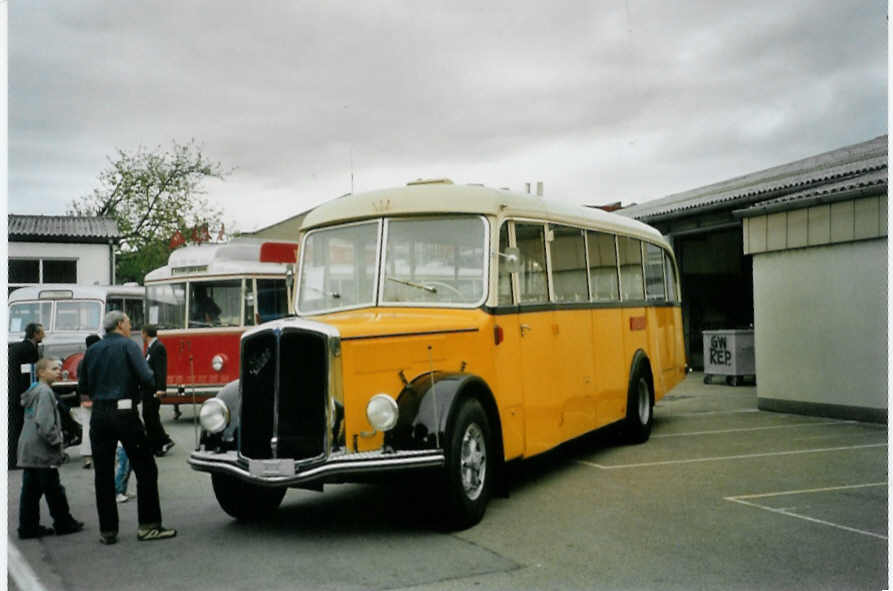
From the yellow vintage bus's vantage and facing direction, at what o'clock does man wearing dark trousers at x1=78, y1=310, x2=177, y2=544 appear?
The man wearing dark trousers is roughly at 1 o'clock from the yellow vintage bus.

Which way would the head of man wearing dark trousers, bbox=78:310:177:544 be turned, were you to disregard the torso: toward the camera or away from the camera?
away from the camera

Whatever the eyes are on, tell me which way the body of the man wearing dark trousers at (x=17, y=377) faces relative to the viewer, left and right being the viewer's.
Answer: facing to the right of the viewer

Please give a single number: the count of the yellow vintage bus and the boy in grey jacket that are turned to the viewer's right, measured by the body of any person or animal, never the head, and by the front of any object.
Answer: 1

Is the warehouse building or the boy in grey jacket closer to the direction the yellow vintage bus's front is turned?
the boy in grey jacket

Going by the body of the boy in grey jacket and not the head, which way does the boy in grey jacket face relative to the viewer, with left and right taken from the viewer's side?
facing to the right of the viewer

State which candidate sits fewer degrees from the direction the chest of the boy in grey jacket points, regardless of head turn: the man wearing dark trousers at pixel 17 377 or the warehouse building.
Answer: the warehouse building

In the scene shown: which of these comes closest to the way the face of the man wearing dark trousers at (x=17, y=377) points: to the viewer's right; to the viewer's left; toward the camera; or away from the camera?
to the viewer's right

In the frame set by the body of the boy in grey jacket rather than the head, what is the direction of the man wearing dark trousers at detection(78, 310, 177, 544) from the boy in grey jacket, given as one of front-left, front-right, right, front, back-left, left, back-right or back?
front-right

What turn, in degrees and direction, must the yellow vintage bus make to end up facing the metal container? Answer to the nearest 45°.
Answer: approximately 180°

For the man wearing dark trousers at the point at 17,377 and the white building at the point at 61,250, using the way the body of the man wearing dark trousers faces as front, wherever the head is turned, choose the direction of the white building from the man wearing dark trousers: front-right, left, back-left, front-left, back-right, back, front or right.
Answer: left

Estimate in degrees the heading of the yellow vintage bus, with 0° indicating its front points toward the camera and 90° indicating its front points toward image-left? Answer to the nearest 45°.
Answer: approximately 45°

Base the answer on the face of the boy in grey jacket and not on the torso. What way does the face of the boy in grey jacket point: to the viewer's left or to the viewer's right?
to the viewer's right
